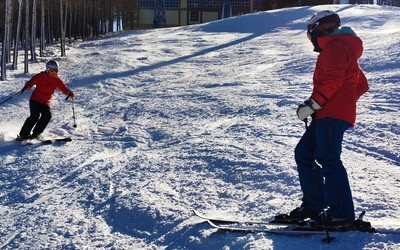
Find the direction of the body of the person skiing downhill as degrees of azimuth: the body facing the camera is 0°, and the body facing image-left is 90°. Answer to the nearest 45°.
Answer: approximately 315°

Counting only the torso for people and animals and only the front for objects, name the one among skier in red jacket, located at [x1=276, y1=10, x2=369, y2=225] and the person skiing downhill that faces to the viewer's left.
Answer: the skier in red jacket

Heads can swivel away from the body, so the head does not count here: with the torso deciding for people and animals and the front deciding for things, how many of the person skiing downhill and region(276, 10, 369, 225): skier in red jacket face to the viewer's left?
1

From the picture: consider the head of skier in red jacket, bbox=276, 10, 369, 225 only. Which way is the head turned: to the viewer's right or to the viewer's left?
to the viewer's left

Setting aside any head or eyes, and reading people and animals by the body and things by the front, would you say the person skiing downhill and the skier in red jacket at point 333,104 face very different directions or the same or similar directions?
very different directions

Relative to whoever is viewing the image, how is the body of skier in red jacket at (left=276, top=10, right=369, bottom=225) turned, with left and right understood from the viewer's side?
facing to the left of the viewer
